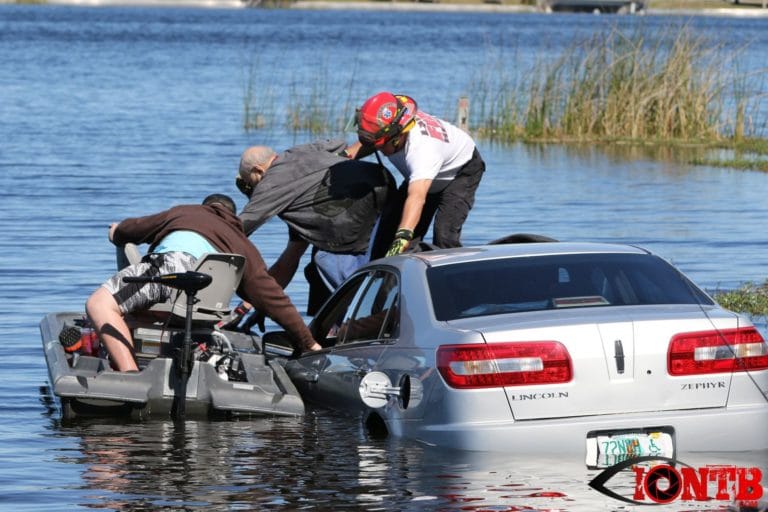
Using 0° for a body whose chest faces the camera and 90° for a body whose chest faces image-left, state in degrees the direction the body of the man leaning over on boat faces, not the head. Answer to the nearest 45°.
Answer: approximately 225°

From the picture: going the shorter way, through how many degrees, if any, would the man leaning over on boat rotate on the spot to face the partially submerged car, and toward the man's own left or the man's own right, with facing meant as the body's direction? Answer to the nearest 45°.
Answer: approximately 90° to the man's own right
